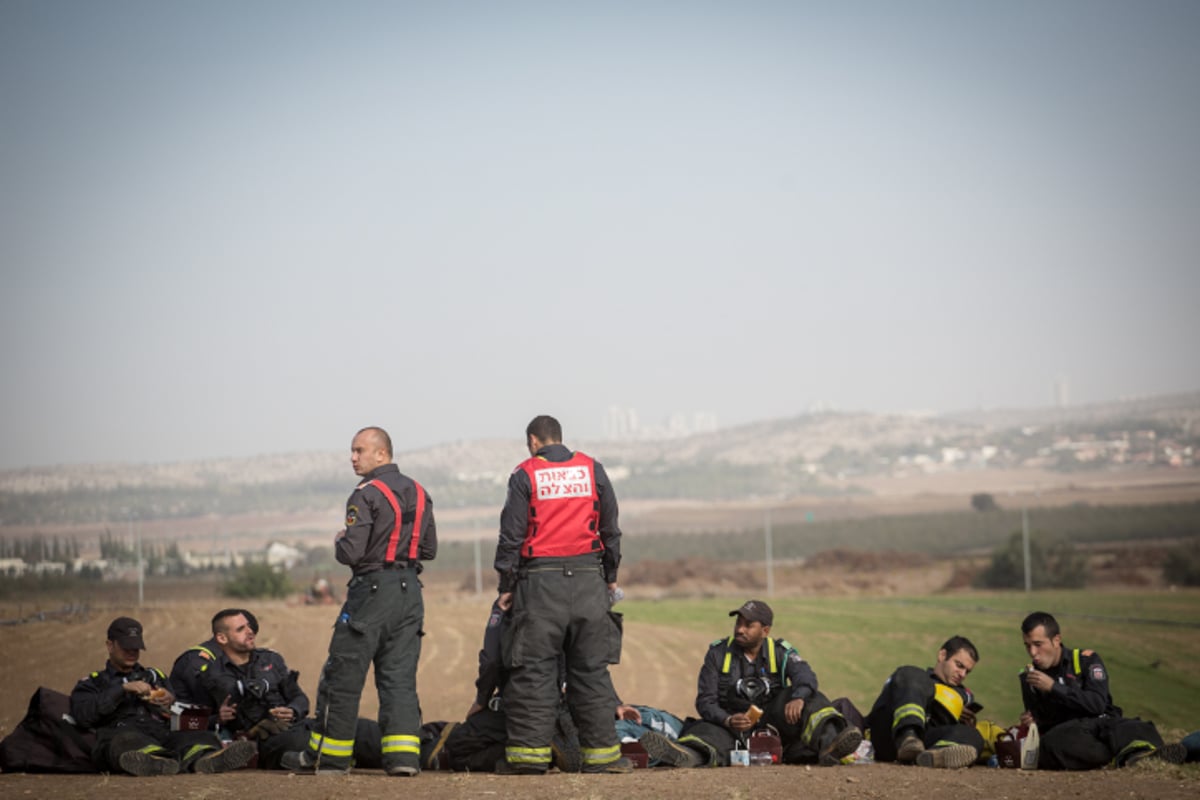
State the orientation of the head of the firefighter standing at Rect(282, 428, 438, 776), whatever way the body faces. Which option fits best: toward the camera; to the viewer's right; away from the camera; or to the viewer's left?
to the viewer's left

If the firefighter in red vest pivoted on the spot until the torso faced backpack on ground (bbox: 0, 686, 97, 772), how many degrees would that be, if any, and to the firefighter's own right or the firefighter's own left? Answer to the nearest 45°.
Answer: approximately 90° to the firefighter's own left

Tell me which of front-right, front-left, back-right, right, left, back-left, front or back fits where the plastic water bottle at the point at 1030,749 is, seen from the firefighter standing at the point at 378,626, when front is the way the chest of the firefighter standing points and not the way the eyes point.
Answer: back-right

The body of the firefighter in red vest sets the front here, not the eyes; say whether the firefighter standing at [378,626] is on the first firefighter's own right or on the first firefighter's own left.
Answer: on the first firefighter's own left

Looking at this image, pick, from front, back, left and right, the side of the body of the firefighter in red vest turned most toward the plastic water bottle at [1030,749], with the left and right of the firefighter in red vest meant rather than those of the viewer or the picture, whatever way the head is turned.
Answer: right

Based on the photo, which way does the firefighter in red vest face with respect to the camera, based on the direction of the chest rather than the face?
away from the camera

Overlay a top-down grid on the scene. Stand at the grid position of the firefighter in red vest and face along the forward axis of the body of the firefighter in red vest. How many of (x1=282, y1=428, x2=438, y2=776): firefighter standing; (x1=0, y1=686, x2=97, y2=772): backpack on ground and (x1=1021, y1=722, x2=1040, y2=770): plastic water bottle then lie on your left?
2

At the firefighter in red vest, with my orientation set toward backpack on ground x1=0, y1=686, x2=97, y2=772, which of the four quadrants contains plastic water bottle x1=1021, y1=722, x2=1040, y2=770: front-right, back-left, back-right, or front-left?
back-right
